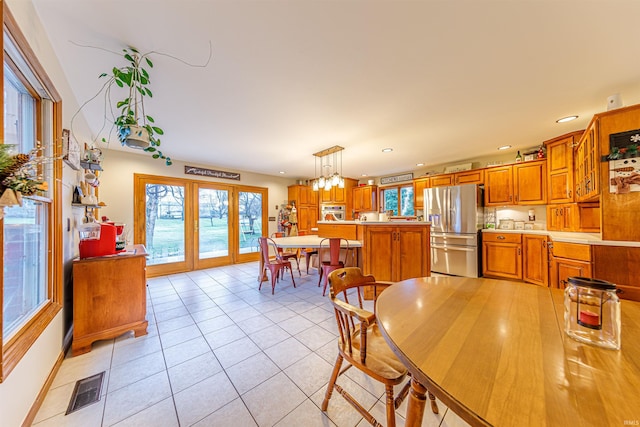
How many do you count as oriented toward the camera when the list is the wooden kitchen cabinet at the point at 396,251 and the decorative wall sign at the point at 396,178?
2

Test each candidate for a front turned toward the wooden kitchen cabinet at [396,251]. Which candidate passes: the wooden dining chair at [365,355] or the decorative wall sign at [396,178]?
the decorative wall sign

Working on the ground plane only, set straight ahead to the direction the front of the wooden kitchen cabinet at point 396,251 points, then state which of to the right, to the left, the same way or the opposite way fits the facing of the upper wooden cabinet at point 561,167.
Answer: to the right

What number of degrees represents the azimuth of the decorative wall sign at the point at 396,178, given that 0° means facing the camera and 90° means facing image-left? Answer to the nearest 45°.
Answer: approximately 0°

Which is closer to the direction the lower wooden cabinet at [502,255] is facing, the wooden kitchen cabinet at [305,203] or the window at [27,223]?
the window

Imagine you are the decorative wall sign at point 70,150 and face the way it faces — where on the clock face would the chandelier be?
The chandelier is roughly at 11 o'clock from the decorative wall sign.

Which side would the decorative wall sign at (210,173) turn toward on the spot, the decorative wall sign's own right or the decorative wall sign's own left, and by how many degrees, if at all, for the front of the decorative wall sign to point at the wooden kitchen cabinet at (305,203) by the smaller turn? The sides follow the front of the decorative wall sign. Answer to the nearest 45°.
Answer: approximately 90° to the decorative wall sign's own left
